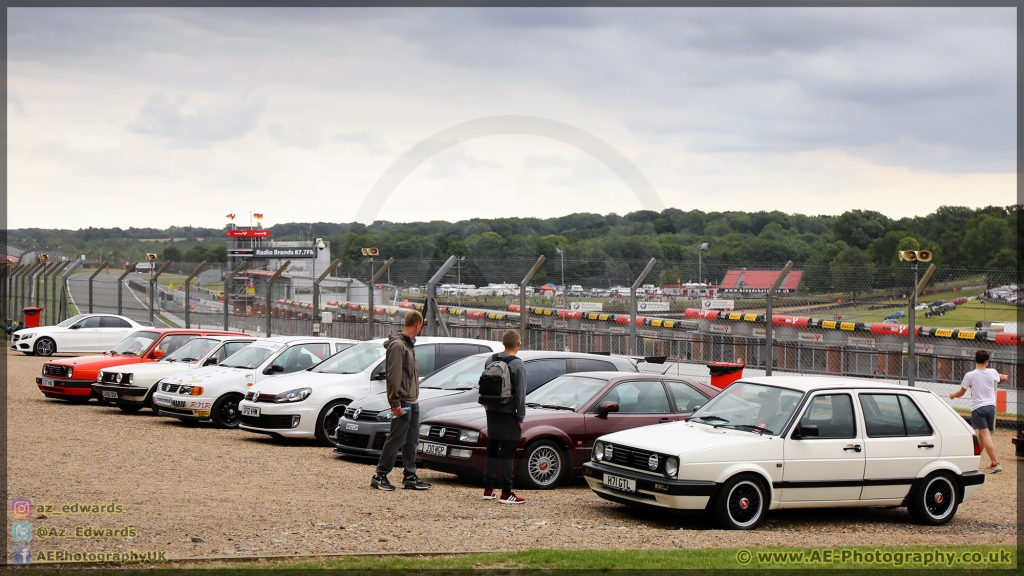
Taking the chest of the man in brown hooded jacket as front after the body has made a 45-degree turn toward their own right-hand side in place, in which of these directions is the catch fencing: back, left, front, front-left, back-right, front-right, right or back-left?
left

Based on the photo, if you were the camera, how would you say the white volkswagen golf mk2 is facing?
facing the viewer and to the left of the viewer

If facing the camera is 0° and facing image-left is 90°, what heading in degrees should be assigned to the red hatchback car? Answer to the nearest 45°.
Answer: approximately 45°

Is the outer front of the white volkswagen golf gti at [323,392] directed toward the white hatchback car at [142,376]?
no

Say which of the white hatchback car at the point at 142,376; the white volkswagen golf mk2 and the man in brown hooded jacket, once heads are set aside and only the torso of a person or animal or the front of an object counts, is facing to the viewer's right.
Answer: the man in brown hooded jacket

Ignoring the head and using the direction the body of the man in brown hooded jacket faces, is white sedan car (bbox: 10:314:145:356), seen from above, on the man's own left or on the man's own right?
on the man's own left

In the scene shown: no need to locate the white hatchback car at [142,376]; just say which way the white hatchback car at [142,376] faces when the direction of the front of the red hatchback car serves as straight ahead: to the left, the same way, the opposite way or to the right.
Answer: the same way

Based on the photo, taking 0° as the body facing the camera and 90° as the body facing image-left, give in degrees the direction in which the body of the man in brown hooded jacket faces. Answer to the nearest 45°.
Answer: approximately 270°

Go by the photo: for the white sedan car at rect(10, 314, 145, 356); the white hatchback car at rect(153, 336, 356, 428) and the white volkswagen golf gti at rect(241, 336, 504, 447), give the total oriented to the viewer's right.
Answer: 0

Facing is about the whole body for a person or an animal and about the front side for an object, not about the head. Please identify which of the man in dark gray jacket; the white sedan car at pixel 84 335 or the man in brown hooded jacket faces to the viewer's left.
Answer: the white sedan car

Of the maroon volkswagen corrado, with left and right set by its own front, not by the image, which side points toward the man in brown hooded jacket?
front

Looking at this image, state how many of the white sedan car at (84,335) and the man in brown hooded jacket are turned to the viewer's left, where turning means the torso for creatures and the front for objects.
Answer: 1

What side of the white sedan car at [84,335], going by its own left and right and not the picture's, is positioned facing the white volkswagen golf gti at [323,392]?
left

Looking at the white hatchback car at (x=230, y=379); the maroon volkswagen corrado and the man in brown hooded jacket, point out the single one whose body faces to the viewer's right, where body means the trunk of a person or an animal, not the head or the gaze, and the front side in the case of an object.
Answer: the man in brown hooded jacket

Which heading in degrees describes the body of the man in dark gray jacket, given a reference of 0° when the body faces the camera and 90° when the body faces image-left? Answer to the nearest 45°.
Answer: approximately 225°

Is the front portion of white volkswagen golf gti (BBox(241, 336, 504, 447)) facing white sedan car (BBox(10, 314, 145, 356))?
no

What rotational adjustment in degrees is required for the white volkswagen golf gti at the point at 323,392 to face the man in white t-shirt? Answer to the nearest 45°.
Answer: approximately 135° to its left

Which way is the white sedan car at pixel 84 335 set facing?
to the viewer's left

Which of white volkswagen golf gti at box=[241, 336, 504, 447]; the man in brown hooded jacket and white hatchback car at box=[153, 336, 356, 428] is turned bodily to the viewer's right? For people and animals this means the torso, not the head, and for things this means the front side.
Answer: the man in brown hooded jacket
